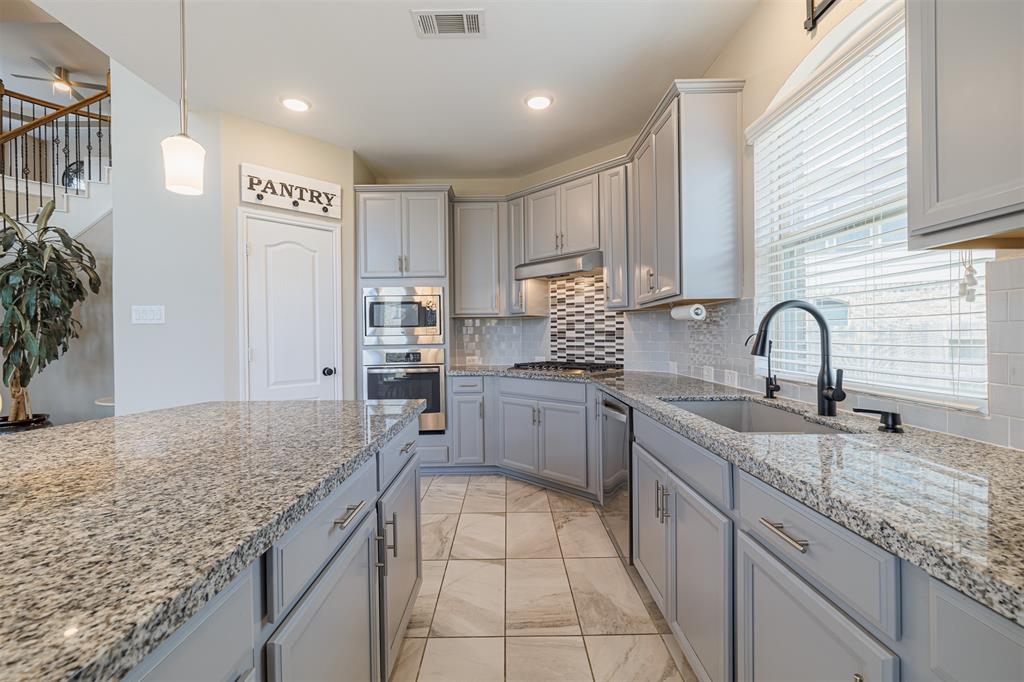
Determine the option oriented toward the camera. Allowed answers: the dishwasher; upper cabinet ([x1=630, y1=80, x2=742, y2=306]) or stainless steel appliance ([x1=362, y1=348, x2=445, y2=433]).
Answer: the stainless steel appliance

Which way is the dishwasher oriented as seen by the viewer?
to the viewer's left

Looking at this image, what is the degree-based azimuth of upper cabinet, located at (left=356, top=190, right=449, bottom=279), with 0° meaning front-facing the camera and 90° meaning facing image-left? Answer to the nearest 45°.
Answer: approximately 0°

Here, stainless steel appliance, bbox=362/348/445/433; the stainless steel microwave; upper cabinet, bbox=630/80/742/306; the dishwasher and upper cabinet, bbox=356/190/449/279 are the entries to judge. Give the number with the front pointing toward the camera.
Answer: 3

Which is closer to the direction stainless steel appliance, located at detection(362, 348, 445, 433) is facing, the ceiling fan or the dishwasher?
the dishwasher

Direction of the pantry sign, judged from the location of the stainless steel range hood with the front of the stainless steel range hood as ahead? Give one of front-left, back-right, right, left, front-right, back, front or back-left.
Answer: front-right

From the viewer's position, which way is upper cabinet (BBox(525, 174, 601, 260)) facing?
facing the viewer and to the left of the viewer

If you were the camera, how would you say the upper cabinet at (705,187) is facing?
facing to the left of the viewer

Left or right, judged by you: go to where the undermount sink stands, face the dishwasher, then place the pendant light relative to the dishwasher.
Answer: left

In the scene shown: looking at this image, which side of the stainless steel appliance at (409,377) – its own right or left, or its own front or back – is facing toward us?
front

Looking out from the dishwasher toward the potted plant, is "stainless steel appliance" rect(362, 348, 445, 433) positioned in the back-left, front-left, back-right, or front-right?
front-right

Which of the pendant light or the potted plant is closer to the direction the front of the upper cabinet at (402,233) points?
the pendant light

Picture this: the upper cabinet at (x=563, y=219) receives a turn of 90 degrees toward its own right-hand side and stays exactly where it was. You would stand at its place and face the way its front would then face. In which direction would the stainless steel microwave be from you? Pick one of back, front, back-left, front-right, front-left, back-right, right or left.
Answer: front-left
